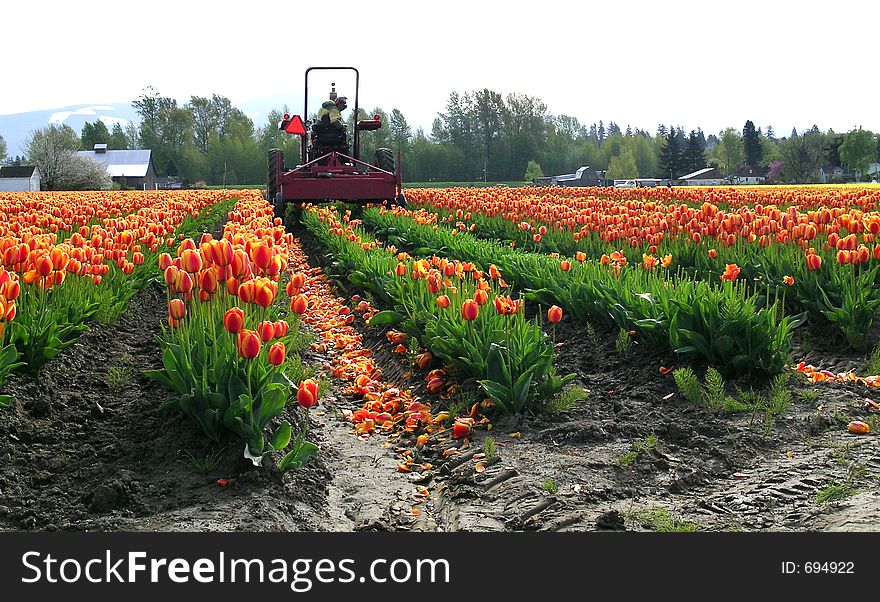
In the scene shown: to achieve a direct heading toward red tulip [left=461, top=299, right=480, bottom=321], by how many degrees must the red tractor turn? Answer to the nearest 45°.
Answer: approximately 180°

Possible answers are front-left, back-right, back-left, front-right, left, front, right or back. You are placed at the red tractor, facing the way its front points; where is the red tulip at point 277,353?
back

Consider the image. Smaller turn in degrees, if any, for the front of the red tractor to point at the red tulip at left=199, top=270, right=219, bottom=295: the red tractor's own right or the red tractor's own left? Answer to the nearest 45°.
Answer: approximately 180°

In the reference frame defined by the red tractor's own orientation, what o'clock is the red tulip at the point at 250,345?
The red tulip is roughly at 6 o'clock from the red tractor.

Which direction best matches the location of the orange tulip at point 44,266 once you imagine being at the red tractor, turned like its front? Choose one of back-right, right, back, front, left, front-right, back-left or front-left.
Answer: back

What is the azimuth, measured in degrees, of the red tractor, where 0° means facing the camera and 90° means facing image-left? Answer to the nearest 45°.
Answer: approximately 180°

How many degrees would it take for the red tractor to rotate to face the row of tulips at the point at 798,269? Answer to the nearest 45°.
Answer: approximately 180°

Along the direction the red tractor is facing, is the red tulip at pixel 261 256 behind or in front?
behind

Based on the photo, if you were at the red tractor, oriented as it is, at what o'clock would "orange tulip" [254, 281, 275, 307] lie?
The orange tulip is roughly at 6 o'clock from the red tractor.

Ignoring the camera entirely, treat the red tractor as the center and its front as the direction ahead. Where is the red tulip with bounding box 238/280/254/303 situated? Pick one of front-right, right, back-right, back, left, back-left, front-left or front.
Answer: back

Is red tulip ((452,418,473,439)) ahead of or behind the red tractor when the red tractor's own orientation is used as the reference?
behind
